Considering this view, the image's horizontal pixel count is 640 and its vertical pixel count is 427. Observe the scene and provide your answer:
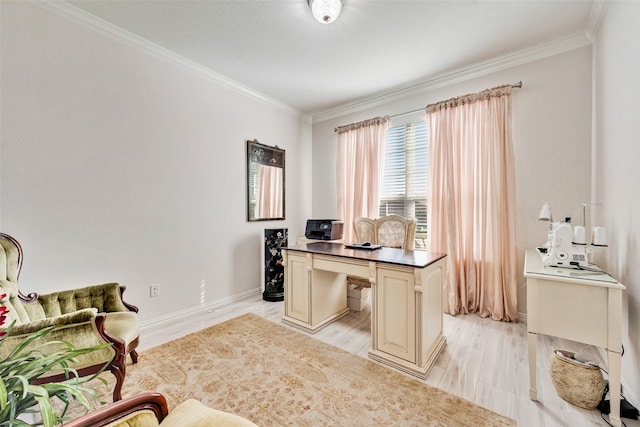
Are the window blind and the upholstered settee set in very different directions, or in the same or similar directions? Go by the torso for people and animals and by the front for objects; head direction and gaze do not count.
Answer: very different directions

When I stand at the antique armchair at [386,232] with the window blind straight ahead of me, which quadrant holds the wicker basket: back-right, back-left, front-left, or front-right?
back-right

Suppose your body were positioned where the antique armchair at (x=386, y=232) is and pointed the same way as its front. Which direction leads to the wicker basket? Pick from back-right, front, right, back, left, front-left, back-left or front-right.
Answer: left

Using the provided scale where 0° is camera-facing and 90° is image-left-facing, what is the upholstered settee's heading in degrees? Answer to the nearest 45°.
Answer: approximately 270°

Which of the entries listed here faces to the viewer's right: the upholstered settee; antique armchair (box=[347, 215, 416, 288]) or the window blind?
the upholstered settee

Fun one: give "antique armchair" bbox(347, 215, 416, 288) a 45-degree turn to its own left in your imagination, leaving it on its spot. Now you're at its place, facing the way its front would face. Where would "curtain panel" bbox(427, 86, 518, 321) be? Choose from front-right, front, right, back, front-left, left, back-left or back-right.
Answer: left

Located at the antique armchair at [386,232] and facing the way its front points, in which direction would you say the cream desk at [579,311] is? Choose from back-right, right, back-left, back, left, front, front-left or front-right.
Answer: left

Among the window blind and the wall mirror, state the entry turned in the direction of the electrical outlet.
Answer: the window blind

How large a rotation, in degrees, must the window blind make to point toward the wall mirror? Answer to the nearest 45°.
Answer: approximately 45° to its right

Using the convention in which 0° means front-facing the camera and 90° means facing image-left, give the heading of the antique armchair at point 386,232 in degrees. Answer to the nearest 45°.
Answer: approximately 45°

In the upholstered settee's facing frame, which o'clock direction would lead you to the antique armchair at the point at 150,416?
The antique armchair is roughly at 3 o'clock from the upholstered settee.

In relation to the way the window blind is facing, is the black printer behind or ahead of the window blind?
ahead

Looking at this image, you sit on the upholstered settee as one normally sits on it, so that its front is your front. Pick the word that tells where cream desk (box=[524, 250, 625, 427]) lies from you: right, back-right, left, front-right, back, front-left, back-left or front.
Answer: front-right

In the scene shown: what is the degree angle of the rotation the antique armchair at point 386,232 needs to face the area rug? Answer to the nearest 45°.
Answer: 0° — it already faces it

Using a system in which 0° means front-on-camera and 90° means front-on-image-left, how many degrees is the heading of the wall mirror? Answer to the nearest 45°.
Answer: approximately 315°

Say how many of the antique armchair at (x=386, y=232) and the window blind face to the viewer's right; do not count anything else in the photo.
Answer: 0

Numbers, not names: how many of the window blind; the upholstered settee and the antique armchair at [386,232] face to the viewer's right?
1
